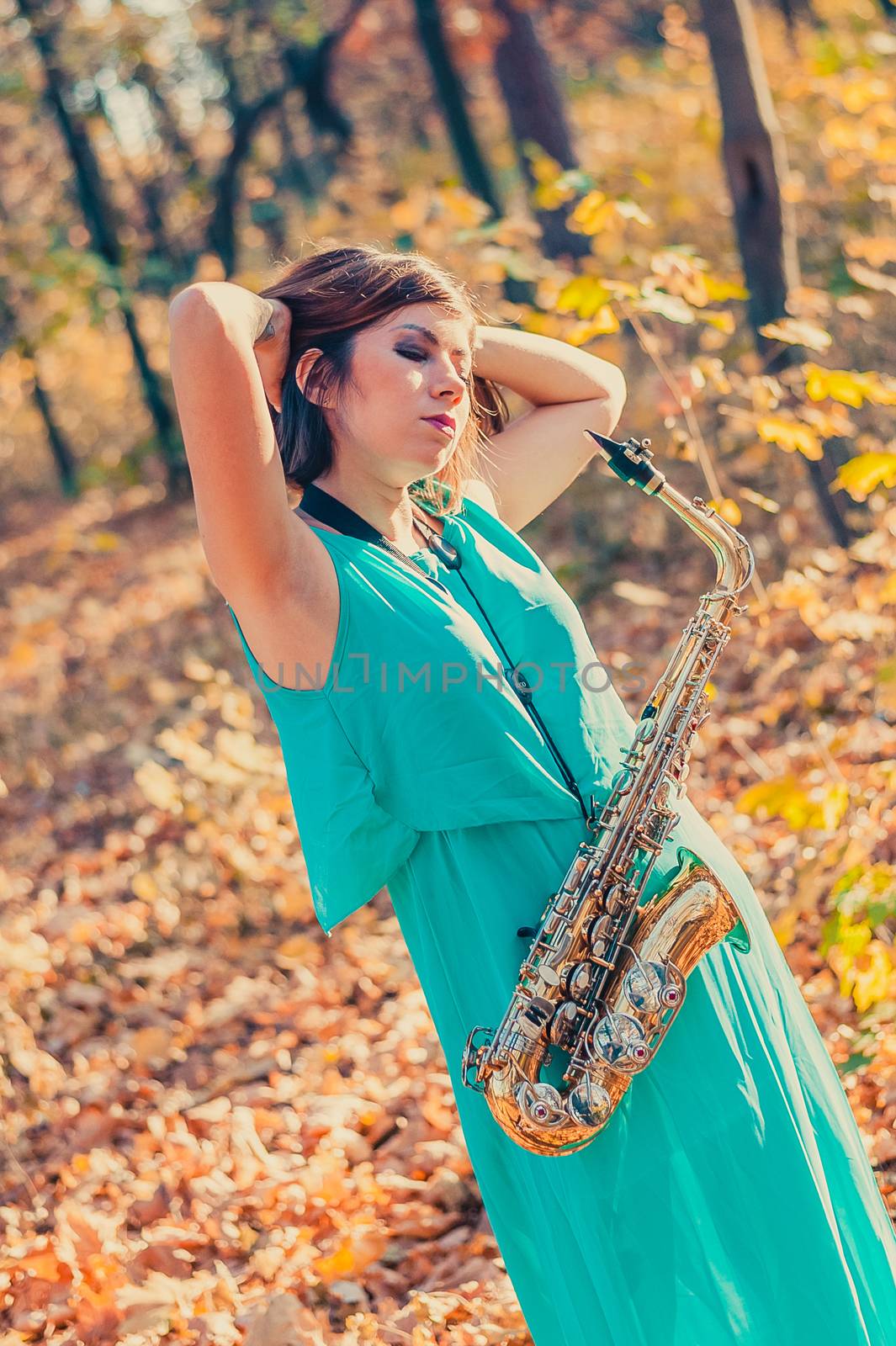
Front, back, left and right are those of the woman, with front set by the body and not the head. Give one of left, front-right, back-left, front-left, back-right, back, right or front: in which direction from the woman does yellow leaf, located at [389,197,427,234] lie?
back-left

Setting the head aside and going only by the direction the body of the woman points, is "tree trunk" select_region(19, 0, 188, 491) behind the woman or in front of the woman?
behind

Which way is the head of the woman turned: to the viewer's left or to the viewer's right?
to the viewer's right

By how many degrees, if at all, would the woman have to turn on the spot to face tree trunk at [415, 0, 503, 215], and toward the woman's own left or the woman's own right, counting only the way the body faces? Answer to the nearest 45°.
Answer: approximately 135° to the woman's own left

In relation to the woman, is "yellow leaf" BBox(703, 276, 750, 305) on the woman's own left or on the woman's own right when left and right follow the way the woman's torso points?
on the woman's own left

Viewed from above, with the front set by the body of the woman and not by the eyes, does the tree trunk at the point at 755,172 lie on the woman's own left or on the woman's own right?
on the woman's own left

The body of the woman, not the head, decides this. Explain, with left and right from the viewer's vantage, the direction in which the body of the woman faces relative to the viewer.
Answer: facing the viewer and to the right of the viewer
